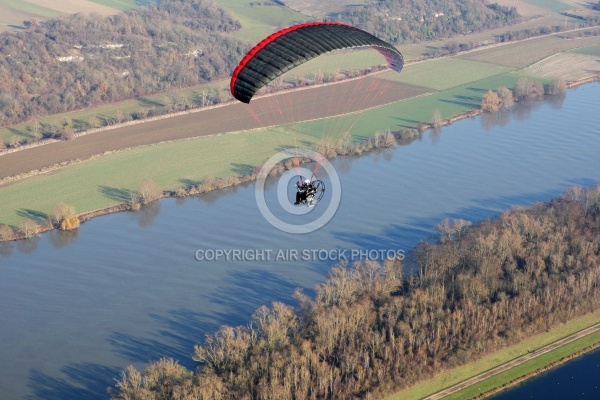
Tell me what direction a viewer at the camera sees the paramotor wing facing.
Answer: facing away from the viewer and to the left of the viewer
